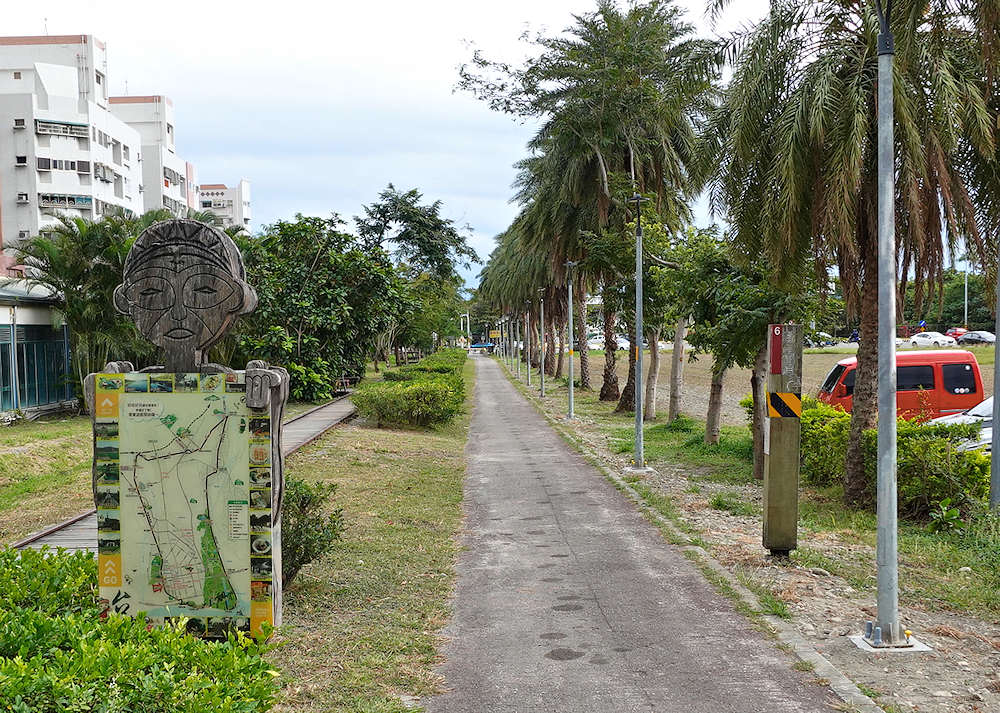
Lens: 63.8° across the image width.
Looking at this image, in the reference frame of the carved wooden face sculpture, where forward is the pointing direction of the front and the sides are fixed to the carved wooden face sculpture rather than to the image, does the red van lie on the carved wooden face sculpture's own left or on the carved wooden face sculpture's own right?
on the carved wooden face sculpture's own left

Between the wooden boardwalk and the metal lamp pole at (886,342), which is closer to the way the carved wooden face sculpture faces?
the metal lamp pole

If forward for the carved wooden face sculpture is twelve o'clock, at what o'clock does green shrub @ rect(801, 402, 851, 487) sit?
The green shrub is roughly at 8 o'clock from the carved wooden face sculpture.

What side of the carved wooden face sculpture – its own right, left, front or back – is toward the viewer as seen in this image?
front

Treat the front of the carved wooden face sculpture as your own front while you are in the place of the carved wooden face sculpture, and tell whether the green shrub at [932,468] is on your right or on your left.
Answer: on your left

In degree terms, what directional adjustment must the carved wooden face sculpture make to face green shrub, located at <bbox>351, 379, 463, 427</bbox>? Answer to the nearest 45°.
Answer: approximately 180°

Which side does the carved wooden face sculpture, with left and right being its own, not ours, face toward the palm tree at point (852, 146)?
left
